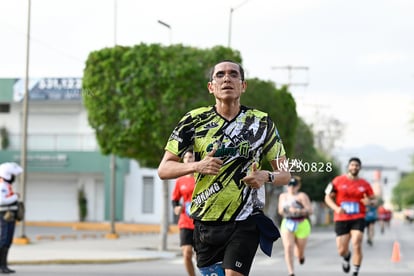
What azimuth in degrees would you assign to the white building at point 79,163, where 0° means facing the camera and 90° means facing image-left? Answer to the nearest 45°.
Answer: approximately 0°

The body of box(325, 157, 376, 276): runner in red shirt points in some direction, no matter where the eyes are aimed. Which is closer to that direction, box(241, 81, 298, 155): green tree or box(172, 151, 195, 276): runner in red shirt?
the runner in red shirt

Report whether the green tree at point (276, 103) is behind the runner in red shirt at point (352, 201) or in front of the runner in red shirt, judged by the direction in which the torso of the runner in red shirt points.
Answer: behind

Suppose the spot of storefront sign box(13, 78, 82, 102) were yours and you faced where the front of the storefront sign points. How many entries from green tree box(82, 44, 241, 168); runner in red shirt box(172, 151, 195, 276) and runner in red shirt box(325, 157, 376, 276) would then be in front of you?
3
